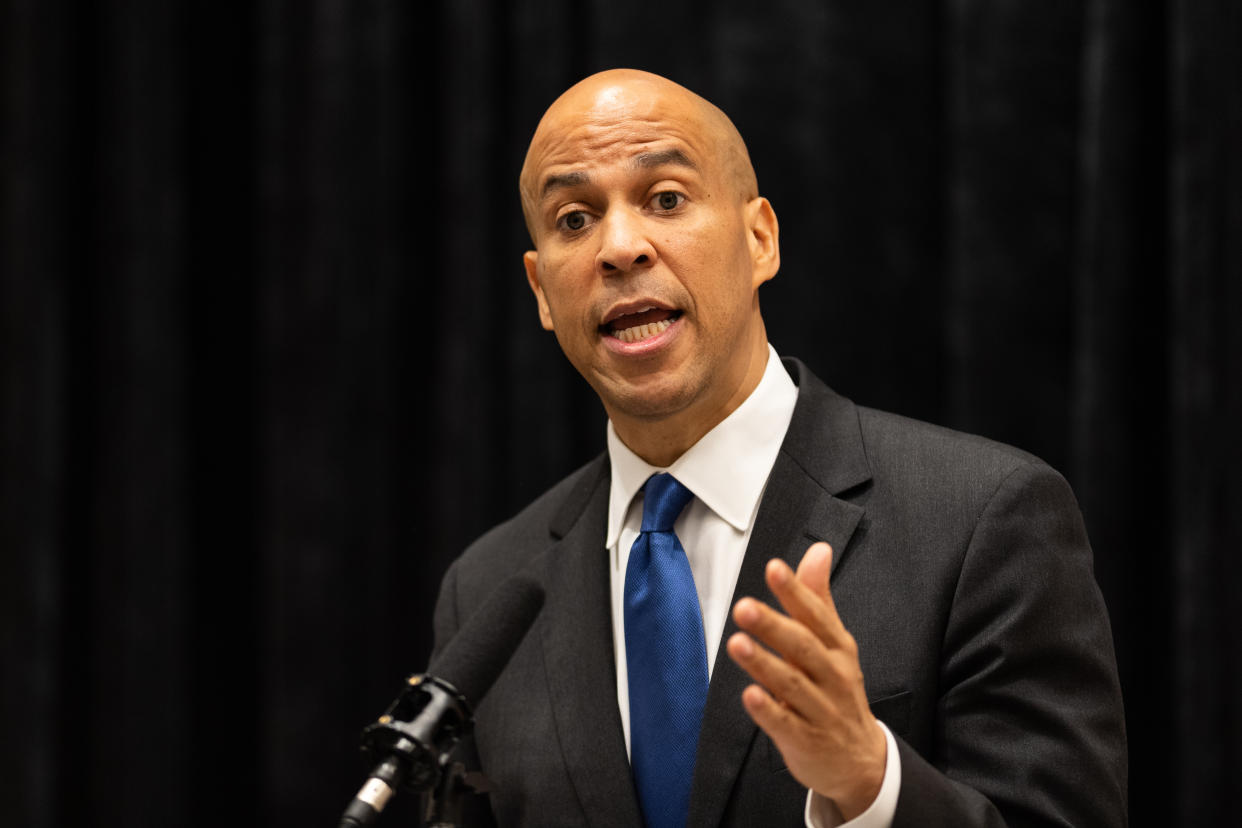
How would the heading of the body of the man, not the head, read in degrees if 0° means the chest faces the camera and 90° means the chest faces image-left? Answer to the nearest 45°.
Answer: approximately 45°

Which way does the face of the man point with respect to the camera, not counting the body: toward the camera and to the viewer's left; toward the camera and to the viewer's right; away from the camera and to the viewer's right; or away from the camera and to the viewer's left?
toward the camera and to the viewer's left

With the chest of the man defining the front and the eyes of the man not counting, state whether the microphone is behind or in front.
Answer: in front
